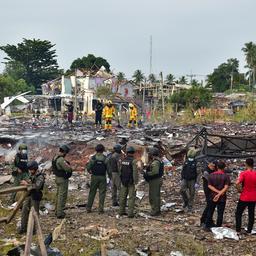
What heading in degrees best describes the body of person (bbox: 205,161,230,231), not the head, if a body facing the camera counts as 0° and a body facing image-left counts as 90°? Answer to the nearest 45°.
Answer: approximately 180°

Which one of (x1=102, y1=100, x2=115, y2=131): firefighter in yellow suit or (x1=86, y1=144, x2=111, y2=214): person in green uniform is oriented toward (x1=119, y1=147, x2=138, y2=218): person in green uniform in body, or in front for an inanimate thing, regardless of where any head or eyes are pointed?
the firefighter in yellow suit

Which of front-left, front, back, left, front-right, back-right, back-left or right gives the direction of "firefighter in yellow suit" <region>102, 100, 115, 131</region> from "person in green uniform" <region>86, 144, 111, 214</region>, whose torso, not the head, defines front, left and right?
front

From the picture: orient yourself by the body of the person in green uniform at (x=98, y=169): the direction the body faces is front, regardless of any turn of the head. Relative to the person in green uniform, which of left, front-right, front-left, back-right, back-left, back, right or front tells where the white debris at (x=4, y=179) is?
front-left

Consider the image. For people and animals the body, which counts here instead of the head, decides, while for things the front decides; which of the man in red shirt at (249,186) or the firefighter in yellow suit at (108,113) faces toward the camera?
the firefighter in yellow suit

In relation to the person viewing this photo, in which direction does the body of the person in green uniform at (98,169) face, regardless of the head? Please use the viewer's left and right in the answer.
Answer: facing away from the viewer

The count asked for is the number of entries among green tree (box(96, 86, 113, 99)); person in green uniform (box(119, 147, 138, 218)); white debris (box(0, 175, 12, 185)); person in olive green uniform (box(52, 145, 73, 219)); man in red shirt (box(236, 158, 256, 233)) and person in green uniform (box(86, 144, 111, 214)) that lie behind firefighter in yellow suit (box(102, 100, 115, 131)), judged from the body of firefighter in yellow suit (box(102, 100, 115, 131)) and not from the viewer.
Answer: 1

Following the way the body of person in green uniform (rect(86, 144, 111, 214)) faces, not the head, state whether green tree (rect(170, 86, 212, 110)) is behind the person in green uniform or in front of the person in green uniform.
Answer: in front

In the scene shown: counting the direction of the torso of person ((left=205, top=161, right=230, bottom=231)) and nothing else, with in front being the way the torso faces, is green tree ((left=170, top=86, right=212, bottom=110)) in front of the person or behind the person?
in front

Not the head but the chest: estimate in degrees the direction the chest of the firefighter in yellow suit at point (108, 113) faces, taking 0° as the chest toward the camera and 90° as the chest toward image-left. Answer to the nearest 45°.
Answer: approximately 0°

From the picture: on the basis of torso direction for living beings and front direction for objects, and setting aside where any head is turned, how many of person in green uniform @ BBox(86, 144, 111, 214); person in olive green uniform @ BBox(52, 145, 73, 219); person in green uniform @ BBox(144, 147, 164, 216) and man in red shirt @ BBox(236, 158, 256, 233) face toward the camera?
0

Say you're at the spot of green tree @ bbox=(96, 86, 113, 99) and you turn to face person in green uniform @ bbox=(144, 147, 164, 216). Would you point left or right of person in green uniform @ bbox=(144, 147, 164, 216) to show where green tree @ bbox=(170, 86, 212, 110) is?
left
